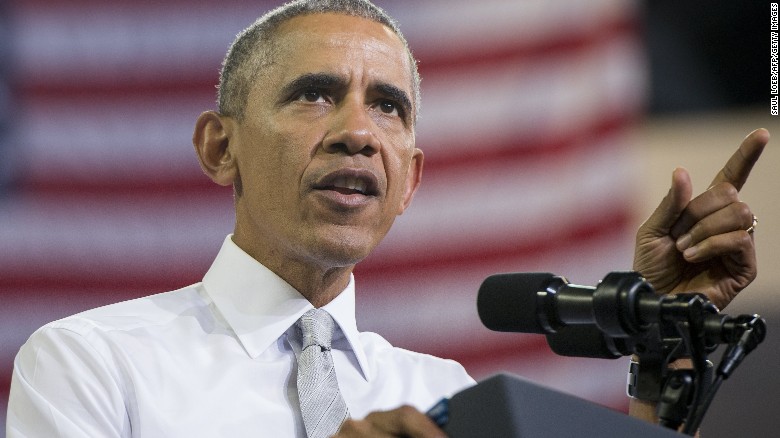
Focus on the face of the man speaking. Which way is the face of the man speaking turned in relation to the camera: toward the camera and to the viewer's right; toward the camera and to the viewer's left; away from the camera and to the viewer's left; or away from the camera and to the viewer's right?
toward the camera and to the viewer's right

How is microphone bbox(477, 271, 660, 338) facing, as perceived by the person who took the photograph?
facing to the left of the viewer

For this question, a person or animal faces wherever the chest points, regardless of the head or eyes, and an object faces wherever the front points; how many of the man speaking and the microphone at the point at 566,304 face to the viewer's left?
1

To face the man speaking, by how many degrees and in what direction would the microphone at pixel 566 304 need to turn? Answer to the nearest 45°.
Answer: approximately 45° to its right

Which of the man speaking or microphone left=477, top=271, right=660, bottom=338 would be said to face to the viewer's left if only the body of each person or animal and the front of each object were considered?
the microphone

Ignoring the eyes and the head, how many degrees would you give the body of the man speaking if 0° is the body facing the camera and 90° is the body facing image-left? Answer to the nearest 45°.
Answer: approximately 315°
